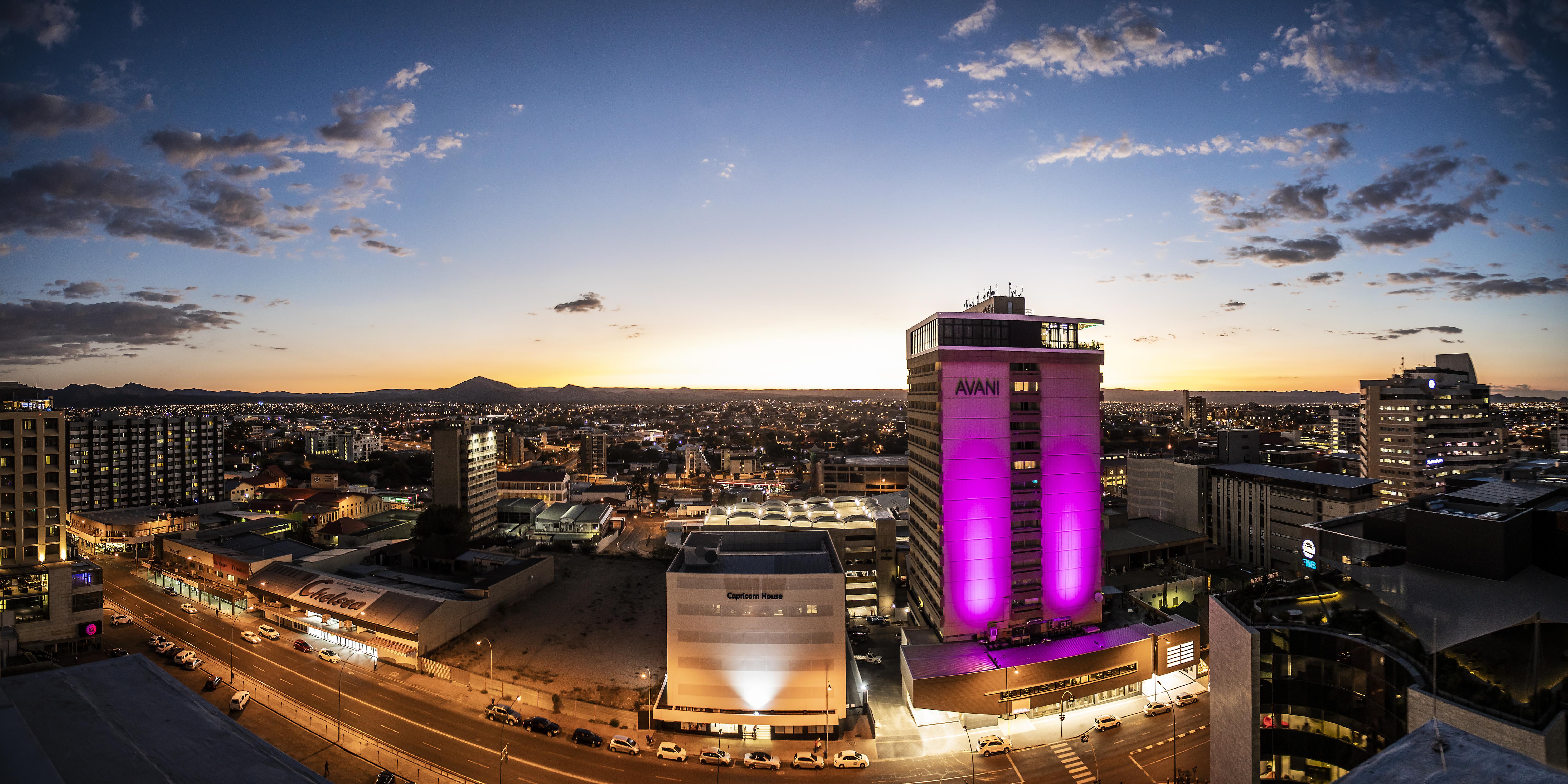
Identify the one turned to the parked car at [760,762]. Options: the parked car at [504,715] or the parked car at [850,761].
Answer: the parked car at [504,715]

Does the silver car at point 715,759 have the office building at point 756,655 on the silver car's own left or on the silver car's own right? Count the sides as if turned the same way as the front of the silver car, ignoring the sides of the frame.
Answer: on the silver car's own left

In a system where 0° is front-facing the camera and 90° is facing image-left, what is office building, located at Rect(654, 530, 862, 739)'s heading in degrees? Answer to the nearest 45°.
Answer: approximately 0°

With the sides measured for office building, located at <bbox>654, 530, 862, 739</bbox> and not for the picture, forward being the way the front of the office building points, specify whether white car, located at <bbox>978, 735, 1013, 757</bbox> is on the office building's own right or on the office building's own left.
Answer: on the office building's own left

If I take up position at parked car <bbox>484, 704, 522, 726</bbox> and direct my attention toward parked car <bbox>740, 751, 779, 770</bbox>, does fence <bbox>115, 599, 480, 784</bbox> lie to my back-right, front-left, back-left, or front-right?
back-right

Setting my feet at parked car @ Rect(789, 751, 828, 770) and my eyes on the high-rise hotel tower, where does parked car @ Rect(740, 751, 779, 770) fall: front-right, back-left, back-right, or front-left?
back-left

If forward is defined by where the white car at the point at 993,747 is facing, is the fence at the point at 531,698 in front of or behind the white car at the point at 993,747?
behind

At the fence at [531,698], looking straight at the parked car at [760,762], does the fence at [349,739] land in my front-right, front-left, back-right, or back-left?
back-right

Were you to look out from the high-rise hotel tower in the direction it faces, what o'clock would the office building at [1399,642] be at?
The office building is roughly at 11 o'clock from the high-rise hotel tower.

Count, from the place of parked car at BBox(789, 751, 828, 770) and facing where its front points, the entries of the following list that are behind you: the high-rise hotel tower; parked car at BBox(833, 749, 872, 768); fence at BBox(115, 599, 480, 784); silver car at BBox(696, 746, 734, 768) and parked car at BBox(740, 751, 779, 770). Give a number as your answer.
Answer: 3

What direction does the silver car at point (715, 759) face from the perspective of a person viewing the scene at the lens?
facing to the right of the viewer

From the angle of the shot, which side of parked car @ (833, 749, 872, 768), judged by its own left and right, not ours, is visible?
right

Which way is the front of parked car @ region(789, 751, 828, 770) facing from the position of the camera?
facing to the right of the viewer

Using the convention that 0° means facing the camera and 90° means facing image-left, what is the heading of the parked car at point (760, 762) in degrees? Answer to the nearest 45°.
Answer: approximately 270°

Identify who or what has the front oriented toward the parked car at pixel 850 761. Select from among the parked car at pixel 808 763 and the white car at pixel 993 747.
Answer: the parked car at pixel 808 763

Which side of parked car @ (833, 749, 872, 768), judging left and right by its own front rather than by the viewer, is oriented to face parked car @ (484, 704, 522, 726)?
back
